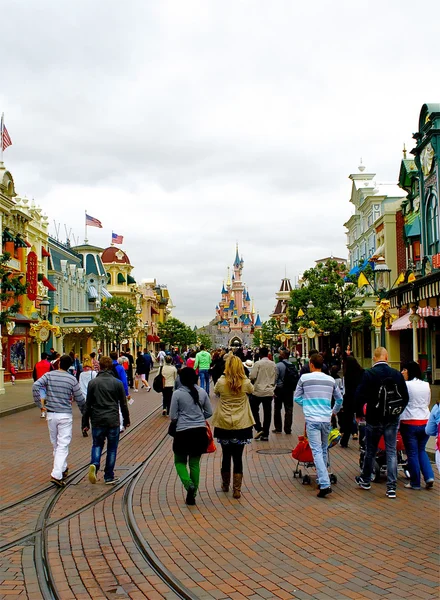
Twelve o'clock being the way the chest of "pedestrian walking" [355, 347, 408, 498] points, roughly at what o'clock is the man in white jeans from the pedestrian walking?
The man in white jeans is roughly at 9 o'clock from the pedestrian walking.

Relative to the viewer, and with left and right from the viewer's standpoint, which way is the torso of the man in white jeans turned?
facing away from the viewer

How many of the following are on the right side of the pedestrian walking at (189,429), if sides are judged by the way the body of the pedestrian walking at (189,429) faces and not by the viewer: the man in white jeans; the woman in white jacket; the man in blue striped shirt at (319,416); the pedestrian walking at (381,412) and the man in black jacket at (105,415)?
3

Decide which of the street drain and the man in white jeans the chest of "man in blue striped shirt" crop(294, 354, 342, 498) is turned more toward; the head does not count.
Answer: the street drain

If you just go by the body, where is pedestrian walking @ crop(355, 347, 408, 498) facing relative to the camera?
away from the camera

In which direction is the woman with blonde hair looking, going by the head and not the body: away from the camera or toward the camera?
away from the camera

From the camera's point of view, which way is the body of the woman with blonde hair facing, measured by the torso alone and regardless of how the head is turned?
away from the camera

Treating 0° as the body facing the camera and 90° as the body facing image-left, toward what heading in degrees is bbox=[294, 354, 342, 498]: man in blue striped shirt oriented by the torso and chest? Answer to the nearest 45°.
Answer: approximately 180°

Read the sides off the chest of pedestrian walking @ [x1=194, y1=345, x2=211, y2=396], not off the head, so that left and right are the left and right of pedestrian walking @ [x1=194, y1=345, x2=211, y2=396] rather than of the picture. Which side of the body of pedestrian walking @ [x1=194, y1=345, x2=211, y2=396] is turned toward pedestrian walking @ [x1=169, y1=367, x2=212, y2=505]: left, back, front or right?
back

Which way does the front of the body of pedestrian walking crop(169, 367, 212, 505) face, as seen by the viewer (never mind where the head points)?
away from the camera

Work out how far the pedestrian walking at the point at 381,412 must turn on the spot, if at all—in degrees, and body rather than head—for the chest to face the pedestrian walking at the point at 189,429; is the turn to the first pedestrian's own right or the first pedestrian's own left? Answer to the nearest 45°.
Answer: approximately 90° to the first pedestrian's own left

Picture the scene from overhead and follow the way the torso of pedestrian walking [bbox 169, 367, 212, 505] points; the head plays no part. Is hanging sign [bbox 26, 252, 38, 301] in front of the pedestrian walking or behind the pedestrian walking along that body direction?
in front

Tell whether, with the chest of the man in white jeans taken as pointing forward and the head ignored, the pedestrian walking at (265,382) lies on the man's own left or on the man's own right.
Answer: on the man's own right

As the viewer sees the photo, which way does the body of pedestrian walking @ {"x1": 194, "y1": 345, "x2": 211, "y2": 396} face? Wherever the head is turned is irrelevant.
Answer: away from the camera
